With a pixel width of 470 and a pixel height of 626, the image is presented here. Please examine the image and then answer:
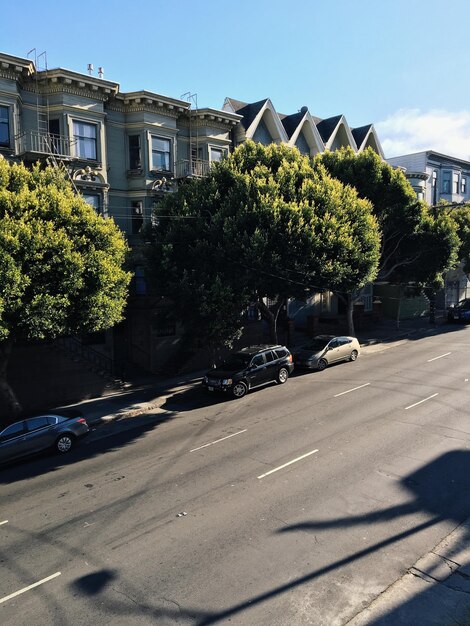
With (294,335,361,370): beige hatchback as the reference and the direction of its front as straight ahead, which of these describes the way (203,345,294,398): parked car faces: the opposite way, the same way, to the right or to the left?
the same way

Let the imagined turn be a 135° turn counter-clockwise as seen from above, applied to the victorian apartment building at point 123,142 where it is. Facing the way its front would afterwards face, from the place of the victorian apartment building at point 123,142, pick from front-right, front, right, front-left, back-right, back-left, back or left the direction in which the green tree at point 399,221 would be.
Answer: right

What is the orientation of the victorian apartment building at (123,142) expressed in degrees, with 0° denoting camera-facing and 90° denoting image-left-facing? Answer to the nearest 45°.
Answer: approximately 315°

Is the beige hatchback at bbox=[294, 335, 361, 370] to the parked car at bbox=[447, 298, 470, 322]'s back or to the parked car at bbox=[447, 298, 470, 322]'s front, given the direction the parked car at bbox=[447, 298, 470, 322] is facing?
to the front

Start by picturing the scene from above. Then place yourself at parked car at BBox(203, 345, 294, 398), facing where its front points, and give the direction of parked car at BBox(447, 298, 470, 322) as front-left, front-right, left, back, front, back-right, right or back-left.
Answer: back

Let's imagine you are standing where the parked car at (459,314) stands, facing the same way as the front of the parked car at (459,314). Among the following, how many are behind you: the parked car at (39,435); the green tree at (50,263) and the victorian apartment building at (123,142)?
0

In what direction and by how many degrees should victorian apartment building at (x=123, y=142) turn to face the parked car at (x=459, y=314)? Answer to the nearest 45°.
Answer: approximately 90° to its left

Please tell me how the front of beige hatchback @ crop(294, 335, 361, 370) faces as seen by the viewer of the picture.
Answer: facing the viewer and to the left of the viewer

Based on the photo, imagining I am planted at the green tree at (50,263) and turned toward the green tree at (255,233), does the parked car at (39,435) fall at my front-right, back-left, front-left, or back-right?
back-right

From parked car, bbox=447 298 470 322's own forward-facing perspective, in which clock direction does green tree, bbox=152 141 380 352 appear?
The green tree is roughly at 11 o'clock from the parked car.

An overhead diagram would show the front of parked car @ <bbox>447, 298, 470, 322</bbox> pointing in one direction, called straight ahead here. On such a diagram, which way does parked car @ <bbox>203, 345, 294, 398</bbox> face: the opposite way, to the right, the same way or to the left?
the same way

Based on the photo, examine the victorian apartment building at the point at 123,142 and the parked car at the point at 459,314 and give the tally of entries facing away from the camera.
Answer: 0

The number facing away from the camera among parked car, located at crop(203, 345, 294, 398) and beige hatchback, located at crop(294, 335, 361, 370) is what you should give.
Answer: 0

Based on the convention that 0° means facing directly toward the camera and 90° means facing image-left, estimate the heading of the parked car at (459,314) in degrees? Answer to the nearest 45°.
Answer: approximately 45°

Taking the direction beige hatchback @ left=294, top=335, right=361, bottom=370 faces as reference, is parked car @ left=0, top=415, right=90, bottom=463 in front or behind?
in front

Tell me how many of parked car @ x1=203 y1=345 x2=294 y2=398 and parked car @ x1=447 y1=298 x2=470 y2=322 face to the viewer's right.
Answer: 0
